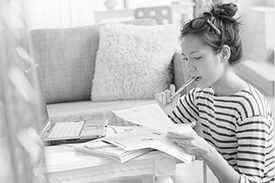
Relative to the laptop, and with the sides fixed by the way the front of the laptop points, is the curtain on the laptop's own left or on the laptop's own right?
on the laptop's own left

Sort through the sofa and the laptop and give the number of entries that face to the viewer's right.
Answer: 1

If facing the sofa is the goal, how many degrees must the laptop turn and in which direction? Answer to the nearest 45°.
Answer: approximately 90° to its left

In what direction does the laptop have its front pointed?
to the viewer's right

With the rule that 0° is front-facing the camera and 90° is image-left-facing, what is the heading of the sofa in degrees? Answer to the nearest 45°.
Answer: approximately 0°

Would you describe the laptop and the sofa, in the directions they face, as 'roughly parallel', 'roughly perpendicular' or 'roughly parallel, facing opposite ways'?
roughly perpendicular
